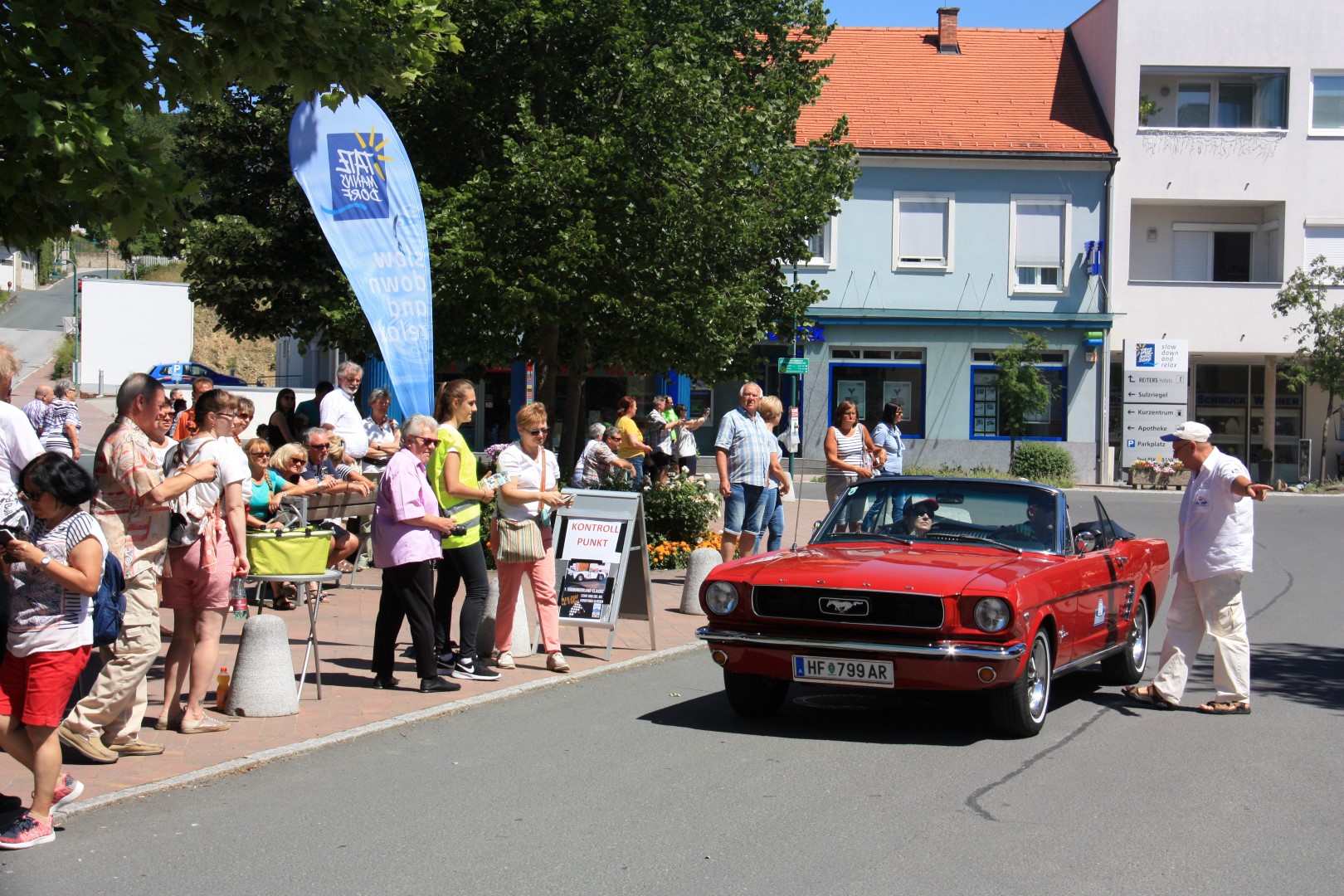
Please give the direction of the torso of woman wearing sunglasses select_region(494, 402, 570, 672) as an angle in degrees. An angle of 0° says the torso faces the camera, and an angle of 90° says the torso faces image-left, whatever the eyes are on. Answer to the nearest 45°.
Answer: approximately 315°

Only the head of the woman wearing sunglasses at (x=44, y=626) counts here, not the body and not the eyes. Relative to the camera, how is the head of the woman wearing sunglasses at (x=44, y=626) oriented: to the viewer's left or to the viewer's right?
to the viewer's left

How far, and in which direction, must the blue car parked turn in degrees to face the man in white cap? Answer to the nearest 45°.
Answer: approximately 90° to its right

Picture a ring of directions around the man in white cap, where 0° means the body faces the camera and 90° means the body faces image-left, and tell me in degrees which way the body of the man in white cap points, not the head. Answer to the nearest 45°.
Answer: approximately 90°

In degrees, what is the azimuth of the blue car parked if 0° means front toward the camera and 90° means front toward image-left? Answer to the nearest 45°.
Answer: approximately 270°

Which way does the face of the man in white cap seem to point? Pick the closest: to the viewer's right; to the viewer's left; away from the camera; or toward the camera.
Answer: to the viewer's left

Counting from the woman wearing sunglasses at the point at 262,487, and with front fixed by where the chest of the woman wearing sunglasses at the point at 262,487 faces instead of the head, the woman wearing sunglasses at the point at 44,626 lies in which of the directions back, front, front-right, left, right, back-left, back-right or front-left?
front-right

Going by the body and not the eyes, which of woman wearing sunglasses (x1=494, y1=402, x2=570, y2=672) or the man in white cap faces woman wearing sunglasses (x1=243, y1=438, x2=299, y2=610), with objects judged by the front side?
the man in white cap

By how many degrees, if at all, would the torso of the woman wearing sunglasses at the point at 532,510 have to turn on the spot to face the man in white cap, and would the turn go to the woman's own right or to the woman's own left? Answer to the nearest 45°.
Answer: approximately 45° to the woman's own left

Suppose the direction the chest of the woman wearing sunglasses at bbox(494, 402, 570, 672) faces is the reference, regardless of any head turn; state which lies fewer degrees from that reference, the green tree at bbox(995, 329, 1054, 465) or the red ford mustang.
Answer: the red ford mustang
